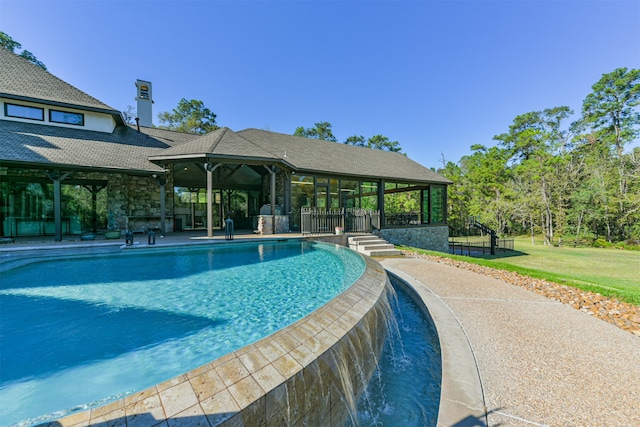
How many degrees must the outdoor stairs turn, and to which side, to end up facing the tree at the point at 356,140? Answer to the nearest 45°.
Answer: approximately 135° to its left

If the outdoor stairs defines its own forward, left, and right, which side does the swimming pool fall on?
on its right

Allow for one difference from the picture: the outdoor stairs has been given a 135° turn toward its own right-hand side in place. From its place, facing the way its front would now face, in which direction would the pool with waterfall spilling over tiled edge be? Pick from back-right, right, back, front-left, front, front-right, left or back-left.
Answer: left

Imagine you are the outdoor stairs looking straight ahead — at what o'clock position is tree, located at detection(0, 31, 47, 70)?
The tree is roughly at 5 o'clock from the outdoor stairs.

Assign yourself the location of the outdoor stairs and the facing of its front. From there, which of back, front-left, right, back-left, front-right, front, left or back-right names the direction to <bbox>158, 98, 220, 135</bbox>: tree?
back

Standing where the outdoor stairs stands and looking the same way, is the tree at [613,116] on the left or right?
on its left

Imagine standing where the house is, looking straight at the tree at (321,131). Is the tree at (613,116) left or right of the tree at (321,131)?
right

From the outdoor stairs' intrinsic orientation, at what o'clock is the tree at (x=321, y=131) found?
The tree is roughly at 7 o'clock from the outdoor stairs.

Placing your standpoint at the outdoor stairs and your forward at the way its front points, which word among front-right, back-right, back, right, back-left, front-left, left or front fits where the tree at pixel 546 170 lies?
left

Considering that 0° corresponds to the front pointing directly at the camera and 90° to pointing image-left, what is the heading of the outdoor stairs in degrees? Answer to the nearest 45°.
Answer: approximately 315°
